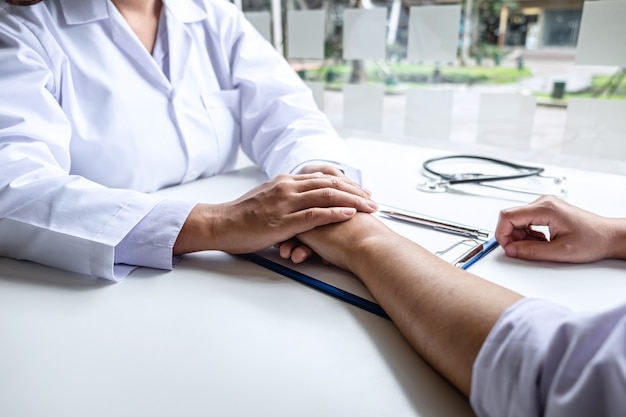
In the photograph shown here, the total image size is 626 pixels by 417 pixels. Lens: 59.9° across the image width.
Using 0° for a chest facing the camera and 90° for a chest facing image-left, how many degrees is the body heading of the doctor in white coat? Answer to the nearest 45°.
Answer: approximately 315°

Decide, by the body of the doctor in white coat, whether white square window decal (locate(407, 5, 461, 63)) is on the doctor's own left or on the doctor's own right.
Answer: on the doctor's own left

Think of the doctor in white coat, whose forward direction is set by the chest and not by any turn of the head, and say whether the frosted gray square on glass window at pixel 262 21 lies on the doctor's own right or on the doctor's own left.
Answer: on the doctor's own left

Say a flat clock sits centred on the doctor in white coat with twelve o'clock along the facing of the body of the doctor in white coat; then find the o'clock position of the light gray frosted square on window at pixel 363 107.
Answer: The light gray frosted square on window is roughly at 9 o'clock from the doctor in white coat.

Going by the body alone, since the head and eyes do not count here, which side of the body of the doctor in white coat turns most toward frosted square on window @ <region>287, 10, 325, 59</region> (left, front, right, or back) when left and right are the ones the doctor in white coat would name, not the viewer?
left

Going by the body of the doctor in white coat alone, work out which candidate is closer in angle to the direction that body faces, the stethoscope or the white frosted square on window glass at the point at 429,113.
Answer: the stethoscope

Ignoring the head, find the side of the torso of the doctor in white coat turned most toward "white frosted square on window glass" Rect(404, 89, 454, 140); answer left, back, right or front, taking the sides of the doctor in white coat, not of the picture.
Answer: left

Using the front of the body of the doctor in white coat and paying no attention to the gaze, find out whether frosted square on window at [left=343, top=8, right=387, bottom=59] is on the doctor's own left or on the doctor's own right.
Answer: on the doctor's own left

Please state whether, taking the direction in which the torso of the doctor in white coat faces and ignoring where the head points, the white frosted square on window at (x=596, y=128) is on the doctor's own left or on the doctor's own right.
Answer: on the doctor's own left

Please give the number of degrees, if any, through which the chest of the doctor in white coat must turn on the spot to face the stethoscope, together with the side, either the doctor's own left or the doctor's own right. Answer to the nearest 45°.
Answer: approximately 45° to the doctor's own left
